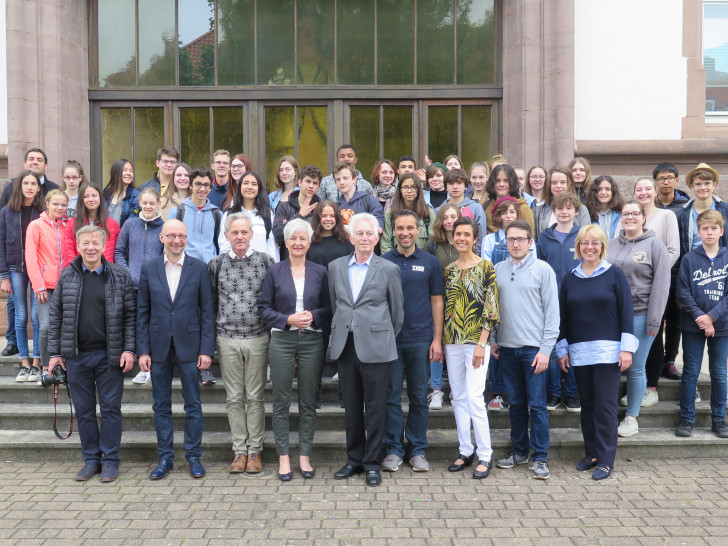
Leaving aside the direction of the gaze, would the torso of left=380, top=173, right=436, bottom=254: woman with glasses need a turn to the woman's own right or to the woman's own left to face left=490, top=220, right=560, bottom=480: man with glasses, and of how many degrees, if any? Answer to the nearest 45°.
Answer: approximately 45° to the woman's own left

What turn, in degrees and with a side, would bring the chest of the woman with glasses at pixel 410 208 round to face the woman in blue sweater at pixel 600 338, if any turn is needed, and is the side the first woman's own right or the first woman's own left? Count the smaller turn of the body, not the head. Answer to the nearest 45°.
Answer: approximately 45° to the first woman's own left

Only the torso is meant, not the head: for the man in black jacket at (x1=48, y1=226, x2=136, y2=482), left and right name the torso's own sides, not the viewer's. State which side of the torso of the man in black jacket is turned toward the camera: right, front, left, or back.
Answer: front

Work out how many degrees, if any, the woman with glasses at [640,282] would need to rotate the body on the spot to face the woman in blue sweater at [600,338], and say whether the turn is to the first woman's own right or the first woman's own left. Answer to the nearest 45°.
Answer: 0° — they already face them

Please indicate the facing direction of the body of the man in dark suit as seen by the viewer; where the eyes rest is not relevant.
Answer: toward the camera

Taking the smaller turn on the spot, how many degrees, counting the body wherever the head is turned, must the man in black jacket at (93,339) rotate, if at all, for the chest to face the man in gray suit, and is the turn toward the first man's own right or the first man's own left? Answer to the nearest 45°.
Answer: approximately 45° to the first man's own left

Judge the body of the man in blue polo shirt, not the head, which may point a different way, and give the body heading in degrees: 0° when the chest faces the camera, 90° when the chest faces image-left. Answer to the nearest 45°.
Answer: approximately 0°

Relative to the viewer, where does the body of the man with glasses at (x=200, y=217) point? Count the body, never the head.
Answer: toward the camera

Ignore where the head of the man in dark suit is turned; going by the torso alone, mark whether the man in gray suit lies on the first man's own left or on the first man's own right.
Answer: on the first man's own left

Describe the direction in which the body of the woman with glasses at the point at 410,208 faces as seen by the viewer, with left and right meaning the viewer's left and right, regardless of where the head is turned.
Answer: facing the viewer

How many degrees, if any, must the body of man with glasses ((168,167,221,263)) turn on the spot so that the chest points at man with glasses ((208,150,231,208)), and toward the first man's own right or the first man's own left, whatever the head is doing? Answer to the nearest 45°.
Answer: approximately 180°

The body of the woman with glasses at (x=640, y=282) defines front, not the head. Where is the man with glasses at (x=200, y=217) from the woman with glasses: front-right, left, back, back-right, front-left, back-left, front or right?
front-right

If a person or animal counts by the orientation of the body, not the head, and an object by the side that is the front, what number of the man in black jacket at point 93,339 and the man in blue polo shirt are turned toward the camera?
2
